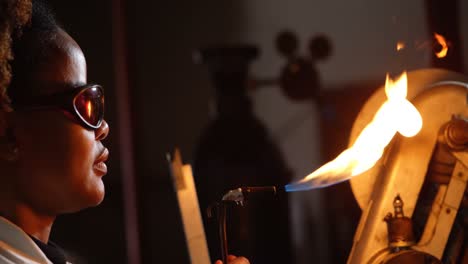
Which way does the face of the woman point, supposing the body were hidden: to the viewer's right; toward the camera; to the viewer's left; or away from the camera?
to the viewer's right

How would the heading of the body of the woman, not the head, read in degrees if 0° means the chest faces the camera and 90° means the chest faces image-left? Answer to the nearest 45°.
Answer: approximately 270°

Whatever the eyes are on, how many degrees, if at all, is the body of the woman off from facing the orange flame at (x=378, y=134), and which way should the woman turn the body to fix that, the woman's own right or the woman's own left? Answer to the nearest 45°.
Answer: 0° — they already face it
